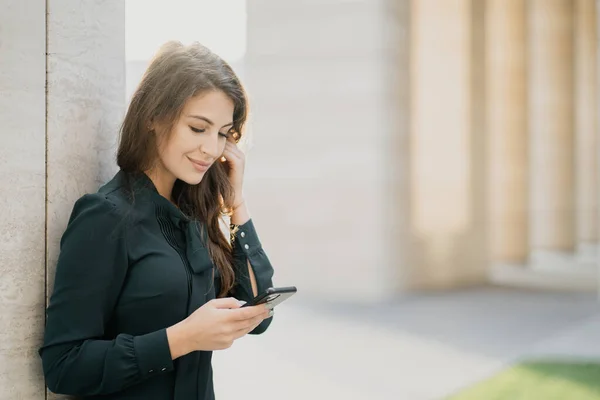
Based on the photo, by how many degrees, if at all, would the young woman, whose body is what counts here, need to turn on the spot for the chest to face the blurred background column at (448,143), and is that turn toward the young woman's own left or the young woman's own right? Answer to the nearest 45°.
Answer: approximately 90° to the young woman's own left

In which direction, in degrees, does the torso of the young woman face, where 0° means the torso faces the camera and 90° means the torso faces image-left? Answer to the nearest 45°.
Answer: approximately 315°

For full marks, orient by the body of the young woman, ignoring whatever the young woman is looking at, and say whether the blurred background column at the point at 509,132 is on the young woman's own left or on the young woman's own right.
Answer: on the young woman's own left

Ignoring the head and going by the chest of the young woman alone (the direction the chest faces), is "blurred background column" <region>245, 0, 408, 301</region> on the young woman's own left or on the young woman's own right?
on the young woman's own left

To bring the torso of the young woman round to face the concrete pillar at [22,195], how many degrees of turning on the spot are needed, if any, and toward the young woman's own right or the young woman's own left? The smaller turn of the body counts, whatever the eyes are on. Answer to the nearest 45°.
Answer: approximately 135° to the young woman's own right

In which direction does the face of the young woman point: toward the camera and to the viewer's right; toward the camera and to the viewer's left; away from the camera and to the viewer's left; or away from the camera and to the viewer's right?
toward the camera and to the viewer's right
